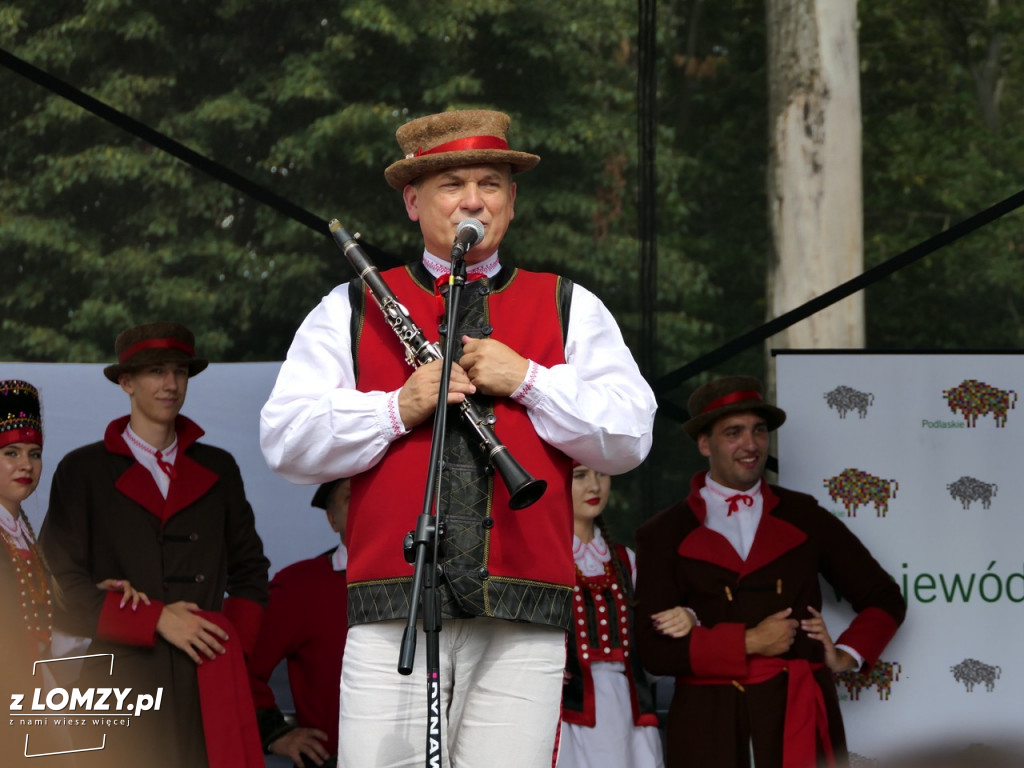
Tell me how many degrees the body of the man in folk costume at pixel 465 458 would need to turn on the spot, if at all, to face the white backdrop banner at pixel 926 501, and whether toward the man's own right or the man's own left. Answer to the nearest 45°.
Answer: approximately 135° to the man's own left

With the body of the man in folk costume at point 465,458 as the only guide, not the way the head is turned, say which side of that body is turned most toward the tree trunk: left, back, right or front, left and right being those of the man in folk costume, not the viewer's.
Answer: back

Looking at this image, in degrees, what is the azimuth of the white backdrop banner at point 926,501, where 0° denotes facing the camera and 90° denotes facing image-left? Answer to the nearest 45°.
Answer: approximately 0°

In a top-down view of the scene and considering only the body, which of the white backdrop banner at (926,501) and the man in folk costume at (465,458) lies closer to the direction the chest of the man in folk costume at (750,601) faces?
the man in folk costume

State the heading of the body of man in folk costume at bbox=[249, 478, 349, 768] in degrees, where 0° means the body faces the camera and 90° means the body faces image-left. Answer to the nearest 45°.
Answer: approximately 315°

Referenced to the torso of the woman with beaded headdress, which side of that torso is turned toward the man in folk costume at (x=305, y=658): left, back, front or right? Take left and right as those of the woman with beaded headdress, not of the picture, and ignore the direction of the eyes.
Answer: left

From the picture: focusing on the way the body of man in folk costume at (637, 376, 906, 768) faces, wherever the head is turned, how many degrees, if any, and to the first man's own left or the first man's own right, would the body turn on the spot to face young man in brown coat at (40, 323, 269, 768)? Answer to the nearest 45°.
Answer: approximately 45° to the first man's own right

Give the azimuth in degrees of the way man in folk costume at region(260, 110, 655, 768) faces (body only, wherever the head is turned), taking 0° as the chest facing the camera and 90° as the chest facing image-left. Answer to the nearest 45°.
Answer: approximately 0°
